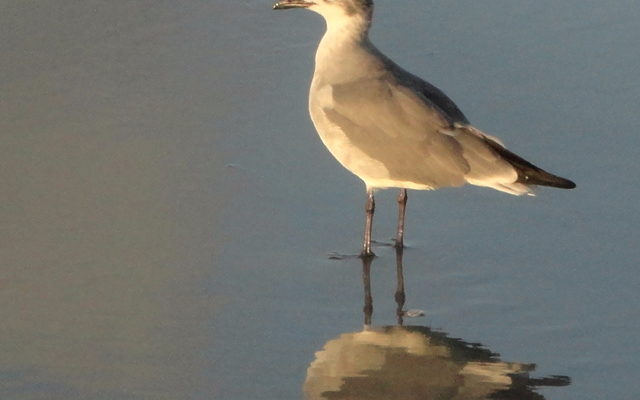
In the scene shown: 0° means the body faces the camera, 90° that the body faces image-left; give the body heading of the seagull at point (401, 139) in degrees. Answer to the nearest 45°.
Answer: approximately 90°
